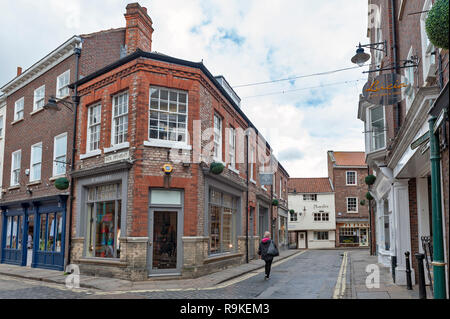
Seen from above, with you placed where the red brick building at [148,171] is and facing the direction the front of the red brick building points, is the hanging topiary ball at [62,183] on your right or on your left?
on your right

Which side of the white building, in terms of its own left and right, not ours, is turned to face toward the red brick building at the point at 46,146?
front

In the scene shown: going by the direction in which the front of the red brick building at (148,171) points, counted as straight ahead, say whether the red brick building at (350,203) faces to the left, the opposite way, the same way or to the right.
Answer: the same way

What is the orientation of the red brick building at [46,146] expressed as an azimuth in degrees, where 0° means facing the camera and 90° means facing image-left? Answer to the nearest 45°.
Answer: approximately 45°

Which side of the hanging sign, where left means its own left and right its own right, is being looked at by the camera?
front

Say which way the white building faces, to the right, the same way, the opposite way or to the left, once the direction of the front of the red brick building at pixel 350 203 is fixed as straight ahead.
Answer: the same way

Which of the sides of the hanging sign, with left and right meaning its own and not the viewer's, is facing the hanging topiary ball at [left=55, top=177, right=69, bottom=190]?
right

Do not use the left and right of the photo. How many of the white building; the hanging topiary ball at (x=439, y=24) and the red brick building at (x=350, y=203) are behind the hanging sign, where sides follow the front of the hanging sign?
2

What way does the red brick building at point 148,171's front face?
toward the camera

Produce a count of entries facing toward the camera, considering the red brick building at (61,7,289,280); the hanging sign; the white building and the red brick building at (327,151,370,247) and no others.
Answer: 4

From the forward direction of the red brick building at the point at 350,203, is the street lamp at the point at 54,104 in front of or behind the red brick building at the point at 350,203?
in front

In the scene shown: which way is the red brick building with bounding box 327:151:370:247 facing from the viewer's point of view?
toward the camera

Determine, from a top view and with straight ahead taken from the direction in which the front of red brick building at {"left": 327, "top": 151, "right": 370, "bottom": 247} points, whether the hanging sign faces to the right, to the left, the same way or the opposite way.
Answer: the same way

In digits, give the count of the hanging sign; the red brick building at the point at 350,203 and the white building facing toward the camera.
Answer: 3
